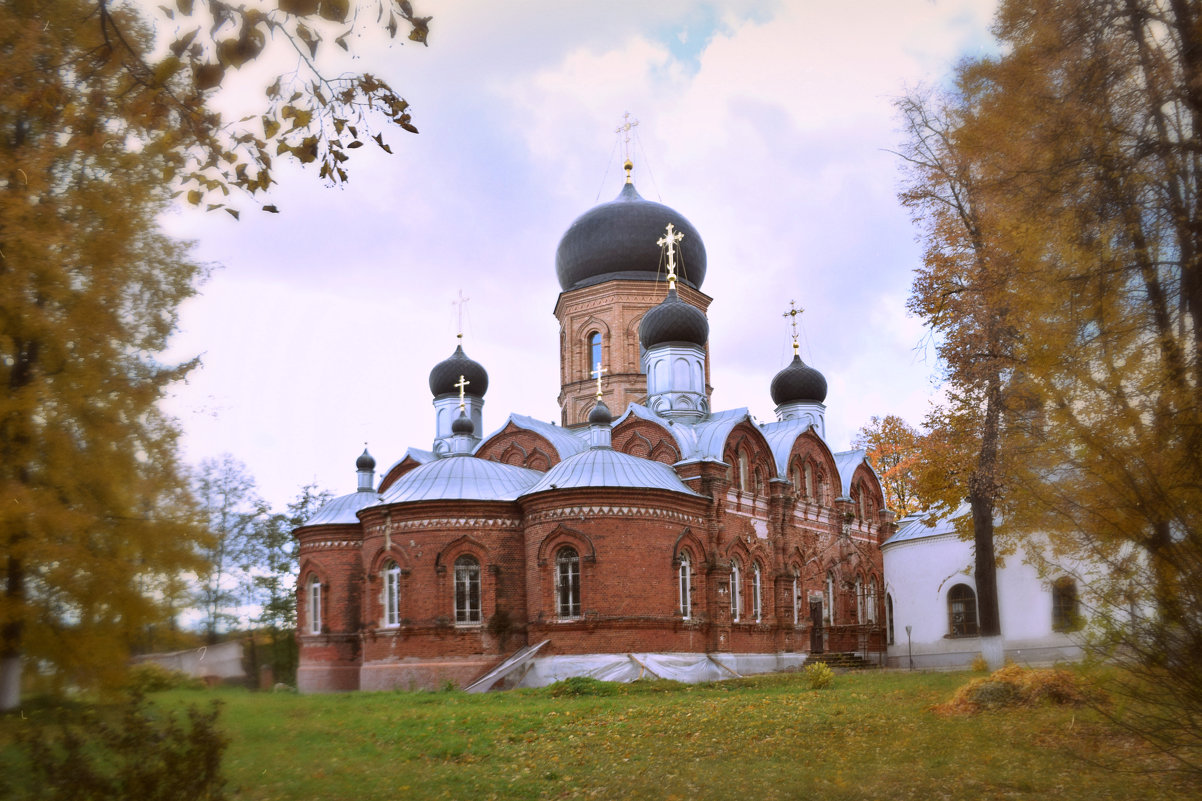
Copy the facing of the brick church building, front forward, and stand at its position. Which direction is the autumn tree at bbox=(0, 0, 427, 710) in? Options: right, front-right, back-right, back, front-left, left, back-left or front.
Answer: back-right

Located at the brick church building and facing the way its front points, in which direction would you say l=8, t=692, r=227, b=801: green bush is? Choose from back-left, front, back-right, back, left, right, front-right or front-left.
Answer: back-right

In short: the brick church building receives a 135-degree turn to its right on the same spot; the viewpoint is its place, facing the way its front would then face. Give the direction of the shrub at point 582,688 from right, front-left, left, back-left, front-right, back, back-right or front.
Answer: front

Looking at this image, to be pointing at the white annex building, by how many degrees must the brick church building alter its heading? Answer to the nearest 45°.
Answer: approximately 45° to its right

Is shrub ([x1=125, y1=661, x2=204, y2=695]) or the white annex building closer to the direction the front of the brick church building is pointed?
the white annex building

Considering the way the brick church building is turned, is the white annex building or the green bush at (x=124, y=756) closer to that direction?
the white annex building
